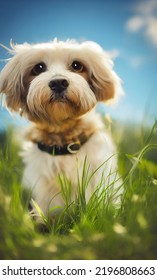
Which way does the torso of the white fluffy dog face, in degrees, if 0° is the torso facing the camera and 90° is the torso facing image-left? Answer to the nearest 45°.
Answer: approximately 0°
